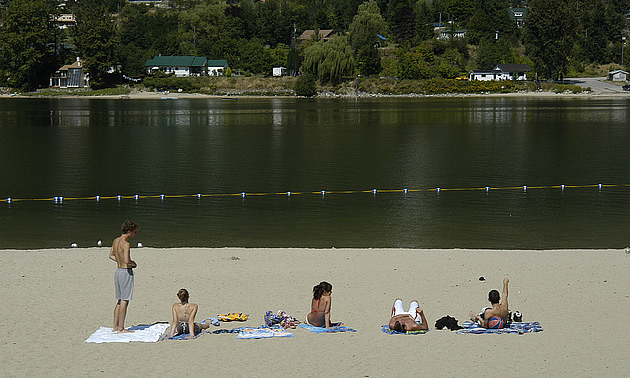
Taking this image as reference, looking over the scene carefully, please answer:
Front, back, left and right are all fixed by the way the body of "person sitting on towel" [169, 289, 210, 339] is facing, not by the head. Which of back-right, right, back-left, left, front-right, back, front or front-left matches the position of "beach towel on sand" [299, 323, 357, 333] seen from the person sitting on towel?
right

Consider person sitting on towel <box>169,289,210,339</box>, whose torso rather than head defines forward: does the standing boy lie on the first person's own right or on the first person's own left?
on the first person's own left

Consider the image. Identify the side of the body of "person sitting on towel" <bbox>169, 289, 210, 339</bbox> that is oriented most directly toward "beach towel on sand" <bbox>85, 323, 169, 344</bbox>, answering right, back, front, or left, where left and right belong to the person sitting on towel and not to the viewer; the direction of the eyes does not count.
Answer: left

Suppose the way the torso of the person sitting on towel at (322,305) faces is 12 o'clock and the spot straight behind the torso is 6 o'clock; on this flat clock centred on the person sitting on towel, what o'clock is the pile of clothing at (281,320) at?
The pile of clothing is roughly at 8 o'clock from the person sitting on towel.

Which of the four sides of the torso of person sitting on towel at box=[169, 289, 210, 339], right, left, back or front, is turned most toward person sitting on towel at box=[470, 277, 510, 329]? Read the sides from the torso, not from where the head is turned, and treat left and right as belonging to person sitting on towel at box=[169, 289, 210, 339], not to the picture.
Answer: right

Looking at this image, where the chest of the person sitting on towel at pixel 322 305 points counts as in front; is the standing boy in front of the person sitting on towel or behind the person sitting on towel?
behind

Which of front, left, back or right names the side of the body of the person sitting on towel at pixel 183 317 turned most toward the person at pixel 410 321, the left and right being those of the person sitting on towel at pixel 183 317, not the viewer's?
right

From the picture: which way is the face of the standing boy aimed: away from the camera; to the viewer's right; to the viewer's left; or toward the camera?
to the viewer's right

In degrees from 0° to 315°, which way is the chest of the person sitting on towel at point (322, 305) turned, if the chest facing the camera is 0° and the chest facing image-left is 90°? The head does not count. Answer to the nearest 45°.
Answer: approximately 225°

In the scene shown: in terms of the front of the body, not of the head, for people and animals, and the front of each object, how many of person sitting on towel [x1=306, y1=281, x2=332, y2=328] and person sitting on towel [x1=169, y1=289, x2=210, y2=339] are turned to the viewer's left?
0

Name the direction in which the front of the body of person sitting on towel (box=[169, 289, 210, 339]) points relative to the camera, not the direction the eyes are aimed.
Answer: away from the camera
